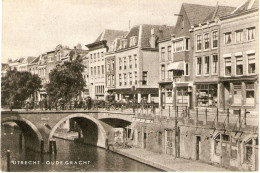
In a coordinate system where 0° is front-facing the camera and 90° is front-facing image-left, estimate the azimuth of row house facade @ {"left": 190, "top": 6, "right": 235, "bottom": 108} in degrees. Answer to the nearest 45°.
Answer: approximately 45°

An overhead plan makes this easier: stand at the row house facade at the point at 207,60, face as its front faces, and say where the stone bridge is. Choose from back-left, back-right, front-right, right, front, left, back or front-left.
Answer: front-right

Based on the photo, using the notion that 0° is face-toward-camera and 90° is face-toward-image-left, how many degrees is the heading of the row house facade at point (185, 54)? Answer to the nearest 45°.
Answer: approximately 45°

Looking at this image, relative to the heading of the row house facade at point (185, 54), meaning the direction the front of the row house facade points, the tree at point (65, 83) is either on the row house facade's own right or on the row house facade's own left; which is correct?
on the row house facade's own right

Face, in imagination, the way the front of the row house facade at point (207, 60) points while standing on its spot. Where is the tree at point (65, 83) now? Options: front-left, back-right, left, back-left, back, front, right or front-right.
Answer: right
